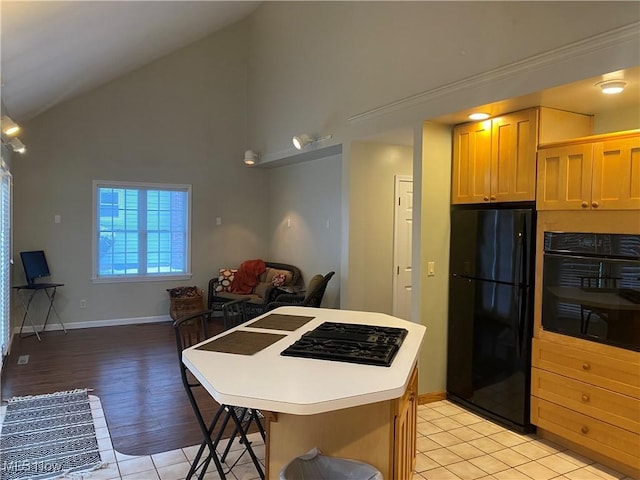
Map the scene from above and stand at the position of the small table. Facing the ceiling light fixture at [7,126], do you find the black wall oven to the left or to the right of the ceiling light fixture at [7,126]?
left

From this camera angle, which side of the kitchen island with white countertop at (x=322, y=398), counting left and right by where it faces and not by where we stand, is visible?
right

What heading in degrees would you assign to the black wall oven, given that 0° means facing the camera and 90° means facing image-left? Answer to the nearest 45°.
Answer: approximately 45°

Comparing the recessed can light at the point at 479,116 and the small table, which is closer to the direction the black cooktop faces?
the recessed can light

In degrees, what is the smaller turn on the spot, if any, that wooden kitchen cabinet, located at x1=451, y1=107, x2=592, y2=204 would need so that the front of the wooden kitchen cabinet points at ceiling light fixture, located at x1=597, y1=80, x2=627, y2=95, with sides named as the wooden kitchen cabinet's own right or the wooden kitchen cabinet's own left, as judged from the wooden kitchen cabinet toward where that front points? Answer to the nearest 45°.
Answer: approximately 90° to the wooden kitchen cabinet's own left

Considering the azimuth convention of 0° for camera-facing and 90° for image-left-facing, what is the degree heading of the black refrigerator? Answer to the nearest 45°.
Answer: approximately 45°

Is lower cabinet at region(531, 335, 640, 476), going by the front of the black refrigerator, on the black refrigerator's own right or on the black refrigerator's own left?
on the black refrigerator's own left

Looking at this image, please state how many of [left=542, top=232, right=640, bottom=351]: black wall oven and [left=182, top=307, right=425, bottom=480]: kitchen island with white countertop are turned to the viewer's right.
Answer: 1

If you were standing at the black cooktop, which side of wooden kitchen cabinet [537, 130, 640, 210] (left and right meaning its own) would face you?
front

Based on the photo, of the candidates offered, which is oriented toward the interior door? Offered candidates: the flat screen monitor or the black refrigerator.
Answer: the flat screen monitor

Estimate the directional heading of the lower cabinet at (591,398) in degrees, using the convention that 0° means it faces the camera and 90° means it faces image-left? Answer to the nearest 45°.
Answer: approximately 45°

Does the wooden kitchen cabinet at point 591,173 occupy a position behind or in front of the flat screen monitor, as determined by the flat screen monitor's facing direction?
in front

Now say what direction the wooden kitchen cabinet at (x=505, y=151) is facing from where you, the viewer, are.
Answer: facing the viewer and to the left of the viewer

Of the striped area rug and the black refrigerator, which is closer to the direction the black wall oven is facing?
the striped area rug
